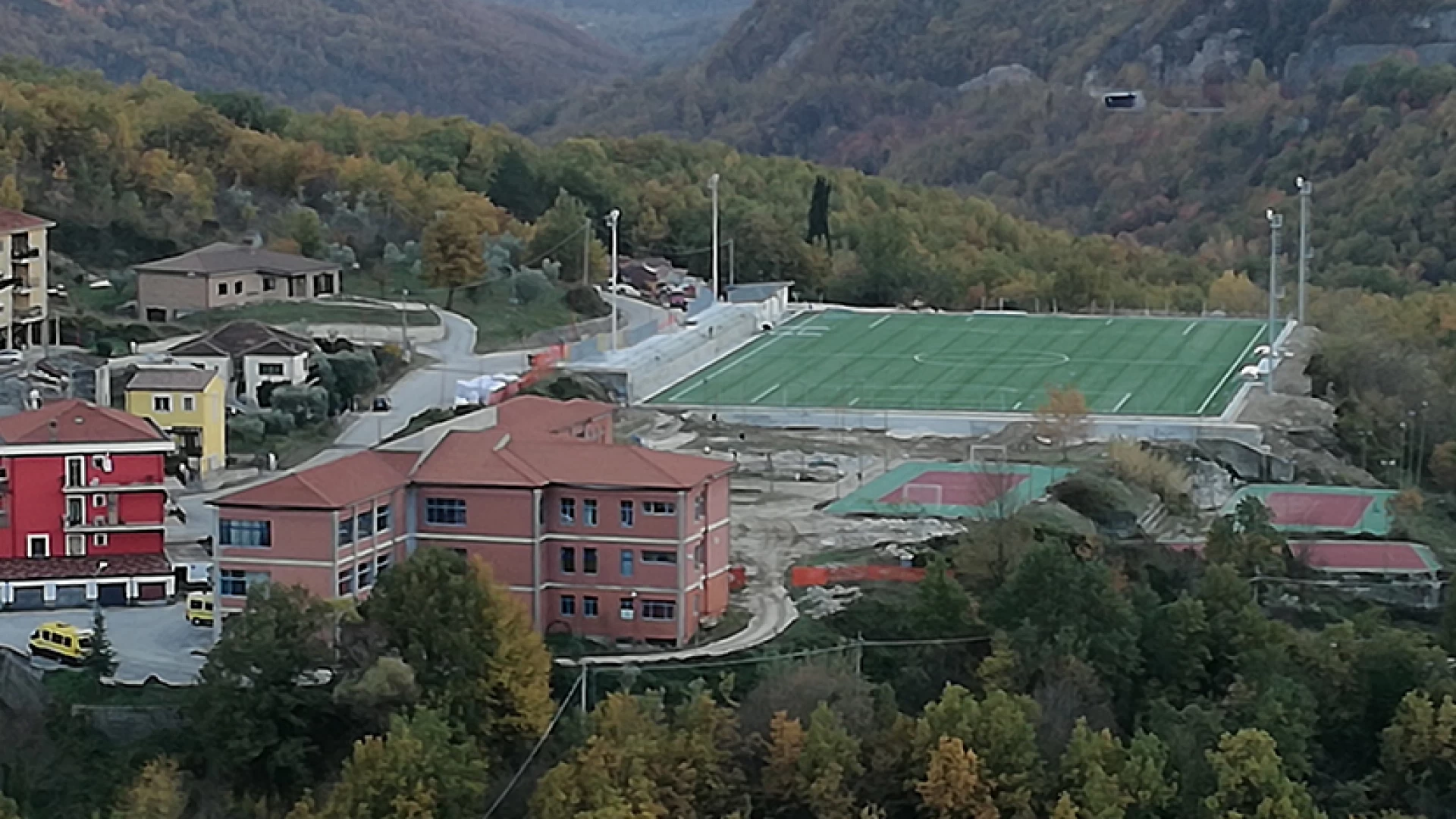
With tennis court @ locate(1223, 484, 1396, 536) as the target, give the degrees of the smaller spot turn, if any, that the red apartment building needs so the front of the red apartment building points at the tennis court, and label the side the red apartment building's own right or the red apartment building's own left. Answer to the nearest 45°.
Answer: approximately 90° to the red apartment building's own left

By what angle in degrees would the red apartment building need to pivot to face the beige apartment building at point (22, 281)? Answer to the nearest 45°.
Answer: approximately 180°

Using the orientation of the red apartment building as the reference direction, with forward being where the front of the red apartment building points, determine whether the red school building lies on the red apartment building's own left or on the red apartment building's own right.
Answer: on the red apartment building's own left

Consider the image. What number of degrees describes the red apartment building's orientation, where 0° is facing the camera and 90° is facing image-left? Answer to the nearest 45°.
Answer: approximately 0°

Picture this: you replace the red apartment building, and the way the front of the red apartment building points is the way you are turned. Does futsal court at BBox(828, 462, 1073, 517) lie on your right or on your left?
on your left
